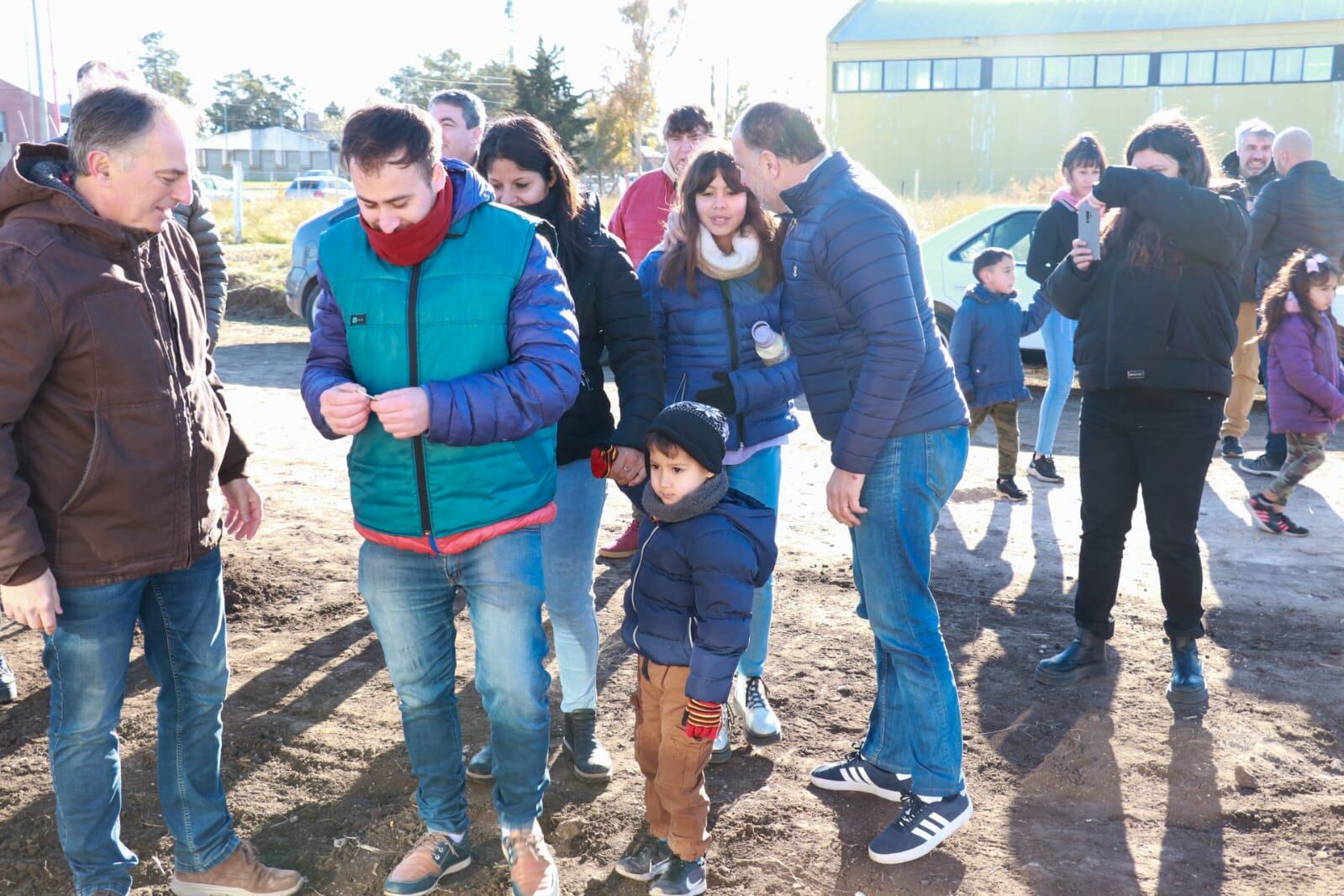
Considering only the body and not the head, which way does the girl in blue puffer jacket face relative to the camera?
toward the camera

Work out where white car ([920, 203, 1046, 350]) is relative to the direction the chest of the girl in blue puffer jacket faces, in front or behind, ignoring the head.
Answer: behind

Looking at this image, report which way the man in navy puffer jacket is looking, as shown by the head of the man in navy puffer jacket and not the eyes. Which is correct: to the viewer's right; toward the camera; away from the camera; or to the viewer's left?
to the viewer's left

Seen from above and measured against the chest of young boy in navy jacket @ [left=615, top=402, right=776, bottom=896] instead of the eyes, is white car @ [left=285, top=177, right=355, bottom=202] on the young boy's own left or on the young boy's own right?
on the young boy's own right

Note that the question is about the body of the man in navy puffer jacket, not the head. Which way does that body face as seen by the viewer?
to the viewer's left

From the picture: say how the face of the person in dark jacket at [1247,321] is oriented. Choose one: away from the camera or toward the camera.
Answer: toward the camera

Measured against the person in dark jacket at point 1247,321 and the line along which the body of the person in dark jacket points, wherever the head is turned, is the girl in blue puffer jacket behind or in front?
in front

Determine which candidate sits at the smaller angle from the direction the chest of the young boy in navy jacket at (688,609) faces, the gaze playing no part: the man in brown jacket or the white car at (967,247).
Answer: the man in brown jacket

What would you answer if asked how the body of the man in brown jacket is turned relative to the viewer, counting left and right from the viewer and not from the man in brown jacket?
facing the viewer and to the right of the viewer

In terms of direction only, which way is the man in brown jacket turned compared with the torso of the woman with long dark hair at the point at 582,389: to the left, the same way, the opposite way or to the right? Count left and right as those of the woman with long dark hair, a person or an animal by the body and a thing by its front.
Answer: to the left

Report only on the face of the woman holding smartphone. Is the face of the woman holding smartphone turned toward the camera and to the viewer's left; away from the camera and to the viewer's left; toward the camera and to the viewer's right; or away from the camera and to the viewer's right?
toward the camera and to the viewer's left
